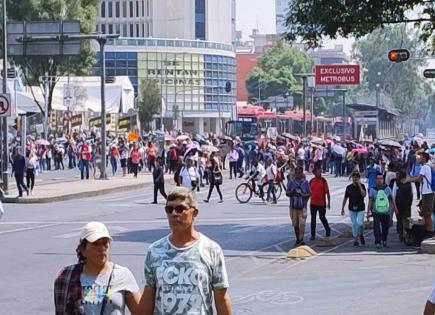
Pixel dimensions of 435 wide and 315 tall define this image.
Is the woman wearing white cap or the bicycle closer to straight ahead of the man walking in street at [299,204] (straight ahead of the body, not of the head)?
the woman wearing white cap

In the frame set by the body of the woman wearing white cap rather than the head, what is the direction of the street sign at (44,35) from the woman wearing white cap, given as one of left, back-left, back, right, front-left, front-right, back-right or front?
back

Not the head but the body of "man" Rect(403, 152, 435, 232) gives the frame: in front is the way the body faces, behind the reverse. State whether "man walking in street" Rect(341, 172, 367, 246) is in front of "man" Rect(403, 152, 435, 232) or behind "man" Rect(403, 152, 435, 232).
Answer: in front

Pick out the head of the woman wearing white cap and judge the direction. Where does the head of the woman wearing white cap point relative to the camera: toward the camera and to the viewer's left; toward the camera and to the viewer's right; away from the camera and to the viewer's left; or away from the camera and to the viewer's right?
toward the camera and to the viewer's right

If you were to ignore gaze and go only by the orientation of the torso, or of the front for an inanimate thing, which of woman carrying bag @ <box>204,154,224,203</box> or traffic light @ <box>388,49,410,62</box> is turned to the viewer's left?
the woman carrying bag

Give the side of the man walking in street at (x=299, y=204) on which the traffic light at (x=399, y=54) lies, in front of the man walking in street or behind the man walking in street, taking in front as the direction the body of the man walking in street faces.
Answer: behind

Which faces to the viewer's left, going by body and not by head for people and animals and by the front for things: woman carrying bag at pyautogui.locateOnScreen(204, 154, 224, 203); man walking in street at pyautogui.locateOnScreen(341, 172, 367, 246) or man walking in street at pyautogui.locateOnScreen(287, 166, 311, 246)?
the woman carrying bag

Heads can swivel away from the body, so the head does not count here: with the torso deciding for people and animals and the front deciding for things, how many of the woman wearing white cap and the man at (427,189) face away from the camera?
0

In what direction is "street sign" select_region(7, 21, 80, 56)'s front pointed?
away from the camera

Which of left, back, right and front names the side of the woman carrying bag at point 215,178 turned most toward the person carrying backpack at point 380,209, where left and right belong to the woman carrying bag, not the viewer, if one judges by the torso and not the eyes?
left

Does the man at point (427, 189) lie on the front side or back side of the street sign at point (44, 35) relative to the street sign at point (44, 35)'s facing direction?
on the back side
